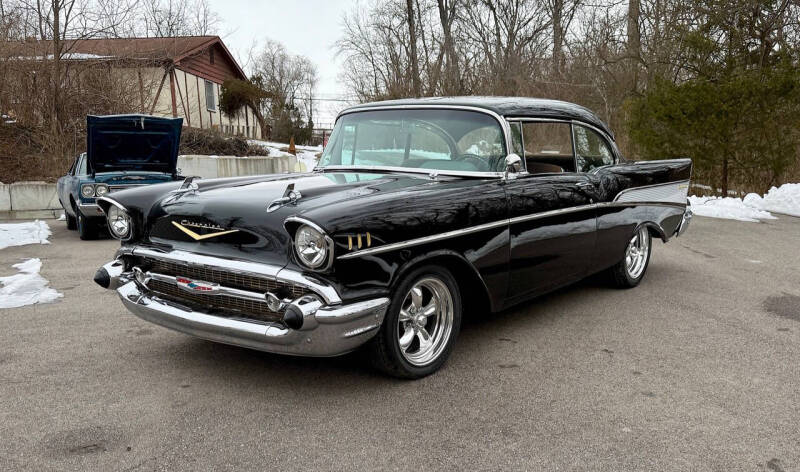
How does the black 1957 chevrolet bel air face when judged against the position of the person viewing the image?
facing the viewer and to the left of the viewer

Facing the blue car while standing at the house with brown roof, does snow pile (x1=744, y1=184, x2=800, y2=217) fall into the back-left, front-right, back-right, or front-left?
front-left

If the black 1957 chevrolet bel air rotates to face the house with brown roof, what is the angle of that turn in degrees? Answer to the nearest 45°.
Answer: approximately 135° to its right

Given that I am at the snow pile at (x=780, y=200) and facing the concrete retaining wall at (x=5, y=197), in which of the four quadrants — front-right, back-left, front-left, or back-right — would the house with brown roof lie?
front-right

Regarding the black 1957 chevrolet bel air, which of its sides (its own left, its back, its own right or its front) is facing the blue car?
right

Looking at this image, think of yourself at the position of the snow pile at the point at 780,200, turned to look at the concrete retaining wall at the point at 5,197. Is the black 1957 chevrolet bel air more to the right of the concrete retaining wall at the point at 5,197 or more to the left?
left

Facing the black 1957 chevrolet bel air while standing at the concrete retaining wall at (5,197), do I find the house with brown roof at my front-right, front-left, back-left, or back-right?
back-left

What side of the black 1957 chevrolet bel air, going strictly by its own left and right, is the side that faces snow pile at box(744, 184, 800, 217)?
back

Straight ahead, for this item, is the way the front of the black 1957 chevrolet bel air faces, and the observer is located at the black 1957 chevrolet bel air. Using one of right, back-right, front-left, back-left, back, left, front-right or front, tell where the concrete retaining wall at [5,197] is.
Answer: right
